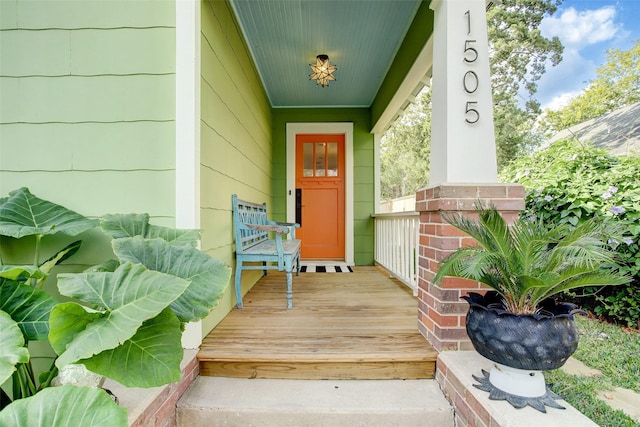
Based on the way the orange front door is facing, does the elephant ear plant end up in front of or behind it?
in front

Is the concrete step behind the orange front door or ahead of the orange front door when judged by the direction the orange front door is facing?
ahead

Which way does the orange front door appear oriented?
toward the camera

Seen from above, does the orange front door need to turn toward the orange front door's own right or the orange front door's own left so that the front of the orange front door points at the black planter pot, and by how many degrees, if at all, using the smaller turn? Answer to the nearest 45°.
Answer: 0° — it already faces it

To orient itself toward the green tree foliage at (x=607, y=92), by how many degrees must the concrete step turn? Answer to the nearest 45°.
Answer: approximately 135° to its left

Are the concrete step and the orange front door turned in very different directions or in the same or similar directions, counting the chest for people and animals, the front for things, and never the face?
same or similar directions

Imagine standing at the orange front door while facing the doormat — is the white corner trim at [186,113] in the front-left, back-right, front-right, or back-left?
front-right

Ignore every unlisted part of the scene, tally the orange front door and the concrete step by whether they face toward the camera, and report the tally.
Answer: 2

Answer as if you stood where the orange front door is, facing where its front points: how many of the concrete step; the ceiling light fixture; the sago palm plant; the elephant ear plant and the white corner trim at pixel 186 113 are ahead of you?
5

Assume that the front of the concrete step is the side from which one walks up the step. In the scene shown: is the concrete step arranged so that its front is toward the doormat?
no

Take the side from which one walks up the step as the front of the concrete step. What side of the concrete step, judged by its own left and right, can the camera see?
front

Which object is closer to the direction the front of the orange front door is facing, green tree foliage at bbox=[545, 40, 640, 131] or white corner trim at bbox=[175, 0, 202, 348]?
the white corner trim

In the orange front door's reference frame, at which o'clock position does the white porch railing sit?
The white porch railing is roughly at 11 o'clock from the orange front door.
